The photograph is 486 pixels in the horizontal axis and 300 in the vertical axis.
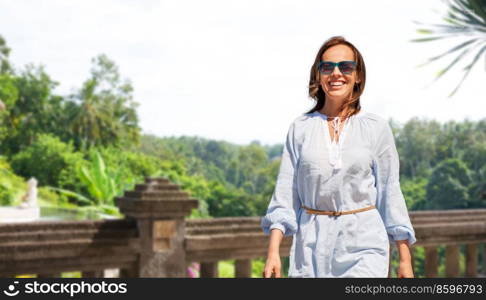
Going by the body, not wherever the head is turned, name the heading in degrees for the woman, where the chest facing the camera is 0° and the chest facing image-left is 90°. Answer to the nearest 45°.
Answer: approximately 0°

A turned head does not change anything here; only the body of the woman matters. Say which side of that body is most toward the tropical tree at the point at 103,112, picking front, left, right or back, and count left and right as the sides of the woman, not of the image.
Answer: back

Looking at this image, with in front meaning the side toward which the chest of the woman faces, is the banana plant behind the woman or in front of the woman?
behind

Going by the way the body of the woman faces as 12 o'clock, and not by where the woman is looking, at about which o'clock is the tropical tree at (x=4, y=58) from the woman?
The tropical tree is roughly at 5 o'clock from the woman.
